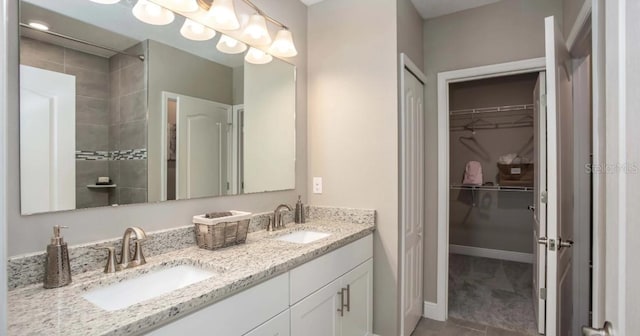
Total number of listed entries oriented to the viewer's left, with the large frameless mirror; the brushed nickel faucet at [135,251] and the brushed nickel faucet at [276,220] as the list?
0

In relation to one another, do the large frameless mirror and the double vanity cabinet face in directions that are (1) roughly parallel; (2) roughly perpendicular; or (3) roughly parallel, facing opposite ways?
roughly parallel

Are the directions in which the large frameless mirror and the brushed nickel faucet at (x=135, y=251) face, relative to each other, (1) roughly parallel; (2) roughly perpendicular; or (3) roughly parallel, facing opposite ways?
roughly parallel

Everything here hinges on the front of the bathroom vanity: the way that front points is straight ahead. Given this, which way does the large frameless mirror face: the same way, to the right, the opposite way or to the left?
the same way

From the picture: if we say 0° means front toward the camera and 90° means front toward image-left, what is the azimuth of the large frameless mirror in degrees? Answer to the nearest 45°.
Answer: approximately 315°

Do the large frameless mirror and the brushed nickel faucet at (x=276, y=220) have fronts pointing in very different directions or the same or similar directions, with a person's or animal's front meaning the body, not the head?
same or similar directions

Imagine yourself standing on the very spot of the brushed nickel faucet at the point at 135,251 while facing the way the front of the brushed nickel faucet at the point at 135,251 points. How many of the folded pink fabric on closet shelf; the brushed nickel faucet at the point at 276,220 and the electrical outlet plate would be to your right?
0

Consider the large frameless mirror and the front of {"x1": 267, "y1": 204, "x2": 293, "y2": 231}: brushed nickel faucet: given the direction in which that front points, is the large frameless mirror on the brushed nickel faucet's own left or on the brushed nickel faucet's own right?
on the brushed nickel faucet's own right

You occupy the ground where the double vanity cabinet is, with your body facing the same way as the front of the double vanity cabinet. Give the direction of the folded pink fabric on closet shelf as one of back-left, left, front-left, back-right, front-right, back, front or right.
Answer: left

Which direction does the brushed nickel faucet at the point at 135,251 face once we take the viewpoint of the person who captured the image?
facing the viewer and to the right of the viewer

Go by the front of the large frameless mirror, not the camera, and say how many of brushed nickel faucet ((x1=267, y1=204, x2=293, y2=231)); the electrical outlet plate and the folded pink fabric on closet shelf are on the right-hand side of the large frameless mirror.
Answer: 0
